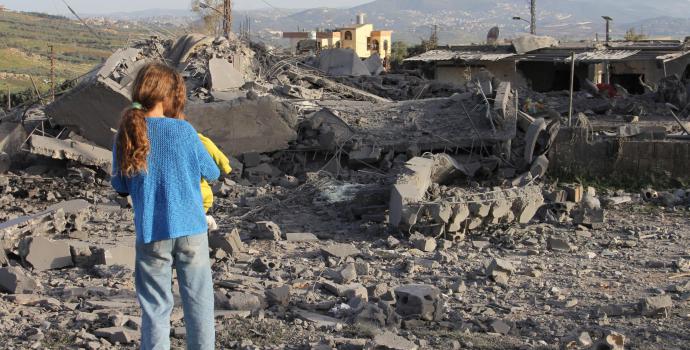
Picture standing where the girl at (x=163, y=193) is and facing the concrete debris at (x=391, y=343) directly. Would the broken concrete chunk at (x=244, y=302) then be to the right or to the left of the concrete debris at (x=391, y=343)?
left

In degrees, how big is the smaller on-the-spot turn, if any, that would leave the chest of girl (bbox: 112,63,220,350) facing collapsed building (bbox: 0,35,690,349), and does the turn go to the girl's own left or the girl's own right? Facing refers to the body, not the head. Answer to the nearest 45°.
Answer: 0° — they already face it

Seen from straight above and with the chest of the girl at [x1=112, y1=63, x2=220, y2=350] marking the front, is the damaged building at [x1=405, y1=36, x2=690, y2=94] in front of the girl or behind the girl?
in front

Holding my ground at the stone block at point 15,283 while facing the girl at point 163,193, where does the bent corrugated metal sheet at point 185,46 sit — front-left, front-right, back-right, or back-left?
back-left

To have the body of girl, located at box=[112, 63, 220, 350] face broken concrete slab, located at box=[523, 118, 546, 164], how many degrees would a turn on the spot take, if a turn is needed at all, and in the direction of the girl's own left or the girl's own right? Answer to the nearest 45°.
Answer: approximately 45° to the girl's own right

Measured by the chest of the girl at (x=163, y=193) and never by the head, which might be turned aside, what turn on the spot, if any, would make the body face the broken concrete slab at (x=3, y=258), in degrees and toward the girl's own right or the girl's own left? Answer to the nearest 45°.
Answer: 0° — they already face it

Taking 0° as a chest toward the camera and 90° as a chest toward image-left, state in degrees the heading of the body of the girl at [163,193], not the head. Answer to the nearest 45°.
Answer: approximately 180°

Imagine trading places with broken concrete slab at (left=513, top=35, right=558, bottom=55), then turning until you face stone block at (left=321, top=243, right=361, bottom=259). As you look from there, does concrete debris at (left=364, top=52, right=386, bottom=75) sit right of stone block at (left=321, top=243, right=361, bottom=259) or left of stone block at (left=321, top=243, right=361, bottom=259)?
right

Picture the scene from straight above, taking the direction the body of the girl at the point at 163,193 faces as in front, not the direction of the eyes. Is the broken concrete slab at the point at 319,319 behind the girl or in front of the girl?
in front

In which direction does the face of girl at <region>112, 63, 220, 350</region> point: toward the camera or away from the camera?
away from the camera

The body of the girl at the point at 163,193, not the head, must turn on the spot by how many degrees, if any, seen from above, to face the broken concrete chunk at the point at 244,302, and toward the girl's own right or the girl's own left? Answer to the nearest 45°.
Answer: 0° — they already face it

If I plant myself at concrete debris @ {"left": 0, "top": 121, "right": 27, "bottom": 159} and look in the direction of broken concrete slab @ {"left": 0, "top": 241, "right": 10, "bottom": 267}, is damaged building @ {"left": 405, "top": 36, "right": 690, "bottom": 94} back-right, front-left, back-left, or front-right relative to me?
back-left

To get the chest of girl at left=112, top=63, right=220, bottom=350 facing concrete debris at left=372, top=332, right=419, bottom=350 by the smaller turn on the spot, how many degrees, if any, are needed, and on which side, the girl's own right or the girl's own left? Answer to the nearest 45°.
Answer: approximately 45° to the girl's own right

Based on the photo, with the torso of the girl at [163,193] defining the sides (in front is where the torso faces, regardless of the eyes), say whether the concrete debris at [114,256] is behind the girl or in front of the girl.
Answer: in front

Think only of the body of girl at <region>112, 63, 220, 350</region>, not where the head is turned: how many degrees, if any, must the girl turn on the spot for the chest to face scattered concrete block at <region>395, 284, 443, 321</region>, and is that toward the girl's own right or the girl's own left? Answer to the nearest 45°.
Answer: approximately 45° to the girl's own right
